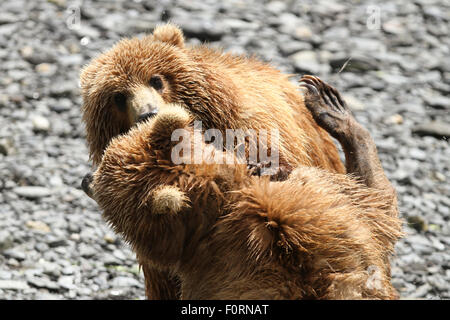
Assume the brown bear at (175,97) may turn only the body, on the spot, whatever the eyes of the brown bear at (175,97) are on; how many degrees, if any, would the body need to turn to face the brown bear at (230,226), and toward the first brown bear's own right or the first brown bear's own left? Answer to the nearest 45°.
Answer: approximately 45° to the first brown bear's own left

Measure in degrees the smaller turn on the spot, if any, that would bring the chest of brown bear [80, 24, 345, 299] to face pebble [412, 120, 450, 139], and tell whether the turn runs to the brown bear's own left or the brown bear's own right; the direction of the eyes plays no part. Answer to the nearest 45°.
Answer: approximately 180°

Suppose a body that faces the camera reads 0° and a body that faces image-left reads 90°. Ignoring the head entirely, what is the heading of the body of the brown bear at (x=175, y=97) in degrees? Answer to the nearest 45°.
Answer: approximately 45°
